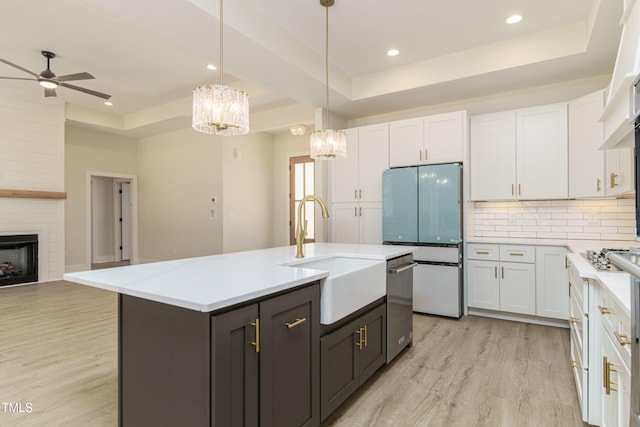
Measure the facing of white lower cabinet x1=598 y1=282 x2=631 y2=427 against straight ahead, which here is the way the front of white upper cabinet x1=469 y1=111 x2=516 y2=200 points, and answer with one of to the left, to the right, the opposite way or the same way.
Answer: to the right

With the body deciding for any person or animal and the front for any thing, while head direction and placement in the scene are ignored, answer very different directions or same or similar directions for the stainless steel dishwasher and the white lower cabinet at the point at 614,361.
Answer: very different directions

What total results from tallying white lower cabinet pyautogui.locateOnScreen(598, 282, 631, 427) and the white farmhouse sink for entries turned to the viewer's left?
1

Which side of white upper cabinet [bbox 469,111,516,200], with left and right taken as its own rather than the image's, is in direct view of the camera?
front

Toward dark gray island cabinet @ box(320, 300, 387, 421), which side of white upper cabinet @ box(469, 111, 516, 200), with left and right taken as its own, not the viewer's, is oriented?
front

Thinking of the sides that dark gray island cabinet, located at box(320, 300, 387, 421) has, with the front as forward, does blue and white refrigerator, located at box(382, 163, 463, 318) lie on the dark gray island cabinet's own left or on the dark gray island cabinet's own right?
on the dark gray island cabinet's own left

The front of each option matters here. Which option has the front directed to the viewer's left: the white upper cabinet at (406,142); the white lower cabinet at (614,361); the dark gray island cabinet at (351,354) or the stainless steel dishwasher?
the white lower cabinet

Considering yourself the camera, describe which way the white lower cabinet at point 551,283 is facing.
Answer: facing the viewer

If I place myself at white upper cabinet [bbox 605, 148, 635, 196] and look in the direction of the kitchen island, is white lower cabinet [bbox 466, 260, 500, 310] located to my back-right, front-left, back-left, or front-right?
front-right

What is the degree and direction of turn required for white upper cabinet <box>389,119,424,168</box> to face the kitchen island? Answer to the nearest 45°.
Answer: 0° — it already faces it

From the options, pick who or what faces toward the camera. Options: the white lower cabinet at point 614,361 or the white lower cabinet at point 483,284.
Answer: the white lower cabinet at point 483,284

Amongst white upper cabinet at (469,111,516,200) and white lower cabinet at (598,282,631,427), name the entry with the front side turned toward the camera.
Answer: the white upper cabinet

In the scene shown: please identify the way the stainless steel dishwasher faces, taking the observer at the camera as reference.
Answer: facing the viewer and to the right of the viewer
